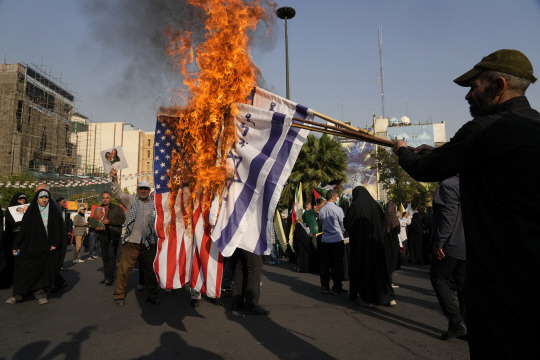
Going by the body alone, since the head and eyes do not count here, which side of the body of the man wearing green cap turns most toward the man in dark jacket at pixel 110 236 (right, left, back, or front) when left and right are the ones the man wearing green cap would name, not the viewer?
front

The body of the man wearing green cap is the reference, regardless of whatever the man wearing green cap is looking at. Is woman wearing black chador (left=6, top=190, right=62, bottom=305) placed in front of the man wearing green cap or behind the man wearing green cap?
in front

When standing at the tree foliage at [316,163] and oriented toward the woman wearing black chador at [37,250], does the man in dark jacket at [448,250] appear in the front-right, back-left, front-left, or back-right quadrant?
front-left

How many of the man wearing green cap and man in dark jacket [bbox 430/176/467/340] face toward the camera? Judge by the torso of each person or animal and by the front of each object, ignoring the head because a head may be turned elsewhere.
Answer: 0

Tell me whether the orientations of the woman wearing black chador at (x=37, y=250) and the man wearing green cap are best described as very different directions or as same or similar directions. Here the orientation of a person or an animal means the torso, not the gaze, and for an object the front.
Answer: very different directions

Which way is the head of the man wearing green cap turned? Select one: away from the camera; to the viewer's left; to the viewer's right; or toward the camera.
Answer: to the viewer's left

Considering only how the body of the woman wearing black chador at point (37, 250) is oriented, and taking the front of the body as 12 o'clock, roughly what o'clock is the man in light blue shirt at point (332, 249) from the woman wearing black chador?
The man in light blue shirt is roughly at 10 o'clock from the woman wearing black chador.

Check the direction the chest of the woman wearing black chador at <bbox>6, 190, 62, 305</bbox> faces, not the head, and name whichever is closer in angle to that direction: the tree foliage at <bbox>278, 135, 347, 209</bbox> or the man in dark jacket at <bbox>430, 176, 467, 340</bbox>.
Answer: the man in dark jacket

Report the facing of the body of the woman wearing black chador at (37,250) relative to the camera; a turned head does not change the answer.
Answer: toward the camera

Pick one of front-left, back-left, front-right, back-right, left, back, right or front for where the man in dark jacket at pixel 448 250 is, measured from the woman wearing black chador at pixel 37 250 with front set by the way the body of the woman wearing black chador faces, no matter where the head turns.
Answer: front-left

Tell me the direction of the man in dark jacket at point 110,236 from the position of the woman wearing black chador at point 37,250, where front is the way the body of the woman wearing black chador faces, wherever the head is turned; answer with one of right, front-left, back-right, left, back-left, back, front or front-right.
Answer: back-left

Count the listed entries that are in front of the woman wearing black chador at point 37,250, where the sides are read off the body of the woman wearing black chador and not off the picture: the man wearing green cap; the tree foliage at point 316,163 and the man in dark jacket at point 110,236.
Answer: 1

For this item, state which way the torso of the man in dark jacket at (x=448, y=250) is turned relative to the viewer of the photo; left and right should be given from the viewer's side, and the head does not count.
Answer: facing to the left of the viewer

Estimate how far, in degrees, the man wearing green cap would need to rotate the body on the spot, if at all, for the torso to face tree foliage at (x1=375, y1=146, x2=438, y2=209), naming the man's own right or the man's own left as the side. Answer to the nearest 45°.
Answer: approximately 45° to the man's own right
